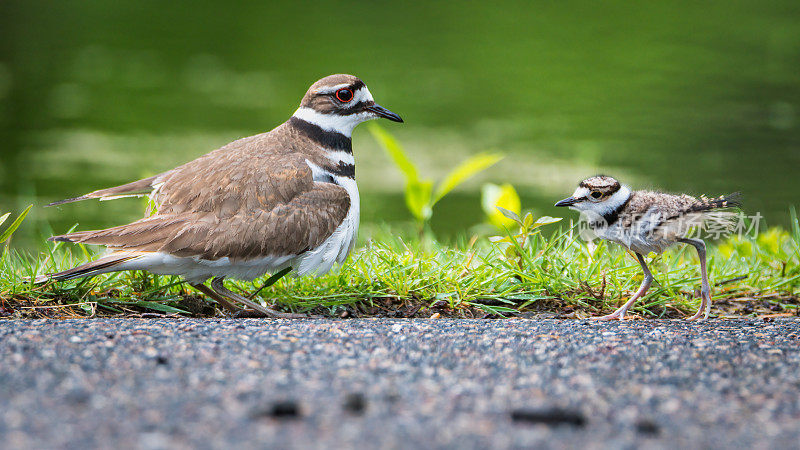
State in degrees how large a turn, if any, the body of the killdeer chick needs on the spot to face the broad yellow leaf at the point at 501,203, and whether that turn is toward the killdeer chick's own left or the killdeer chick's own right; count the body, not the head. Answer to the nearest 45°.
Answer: approximately 45° to the killdeer chick's own right

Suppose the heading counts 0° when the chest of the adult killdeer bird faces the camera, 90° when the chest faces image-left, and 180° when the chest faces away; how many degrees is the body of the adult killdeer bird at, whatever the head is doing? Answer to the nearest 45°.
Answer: approximately 270°

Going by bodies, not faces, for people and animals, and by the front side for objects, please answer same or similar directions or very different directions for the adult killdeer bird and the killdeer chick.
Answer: very different directions

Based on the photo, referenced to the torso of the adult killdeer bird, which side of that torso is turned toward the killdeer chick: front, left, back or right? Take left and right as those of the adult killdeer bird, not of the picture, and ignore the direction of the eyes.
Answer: front

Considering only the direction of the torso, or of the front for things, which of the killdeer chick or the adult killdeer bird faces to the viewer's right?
the adult killdeer bird

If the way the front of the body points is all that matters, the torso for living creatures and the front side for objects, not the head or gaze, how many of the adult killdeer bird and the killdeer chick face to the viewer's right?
1

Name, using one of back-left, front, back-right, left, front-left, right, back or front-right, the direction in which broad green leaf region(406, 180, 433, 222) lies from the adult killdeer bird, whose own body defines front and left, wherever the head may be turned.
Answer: front-left

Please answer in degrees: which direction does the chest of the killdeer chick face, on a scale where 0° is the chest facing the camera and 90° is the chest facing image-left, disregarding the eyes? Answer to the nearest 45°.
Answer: approximately 90°

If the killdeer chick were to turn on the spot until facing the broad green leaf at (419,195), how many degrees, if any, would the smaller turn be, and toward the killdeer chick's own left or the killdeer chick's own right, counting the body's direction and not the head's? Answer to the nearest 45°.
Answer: approximately 45° to the killdeer chick's own right
